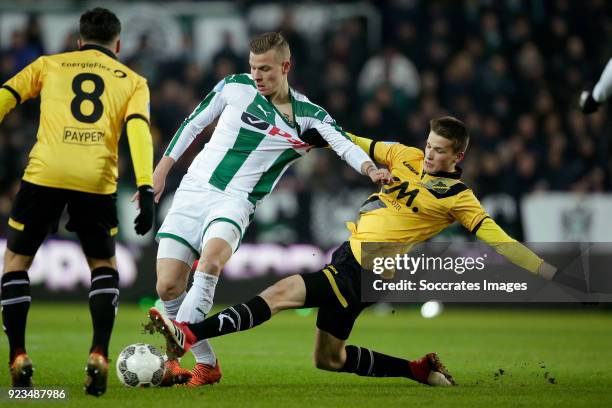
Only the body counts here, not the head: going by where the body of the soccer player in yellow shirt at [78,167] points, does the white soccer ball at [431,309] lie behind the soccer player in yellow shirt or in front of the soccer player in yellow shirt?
in front

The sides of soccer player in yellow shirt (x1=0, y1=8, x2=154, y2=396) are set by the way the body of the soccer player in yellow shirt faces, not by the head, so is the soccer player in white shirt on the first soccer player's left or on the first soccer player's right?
on the first soccer player's right

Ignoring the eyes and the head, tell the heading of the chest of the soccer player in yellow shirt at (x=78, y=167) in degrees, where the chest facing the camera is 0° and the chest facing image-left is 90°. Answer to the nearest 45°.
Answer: approximately 180°

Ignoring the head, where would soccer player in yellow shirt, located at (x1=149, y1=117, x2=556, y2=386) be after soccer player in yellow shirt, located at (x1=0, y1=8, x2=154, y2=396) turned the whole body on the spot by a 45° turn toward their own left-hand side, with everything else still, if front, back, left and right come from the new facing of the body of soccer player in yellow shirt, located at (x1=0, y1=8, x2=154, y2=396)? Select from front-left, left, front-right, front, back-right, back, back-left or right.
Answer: back-right

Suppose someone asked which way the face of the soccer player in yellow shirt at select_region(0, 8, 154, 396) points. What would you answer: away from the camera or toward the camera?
away from the camera
